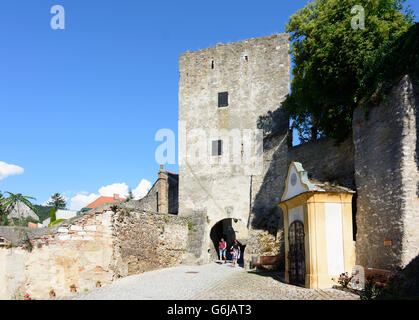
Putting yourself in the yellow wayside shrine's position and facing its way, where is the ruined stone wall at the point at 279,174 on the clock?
The ruined stone wall is roughly at 4 o'clock from the yellow wayside shrine.

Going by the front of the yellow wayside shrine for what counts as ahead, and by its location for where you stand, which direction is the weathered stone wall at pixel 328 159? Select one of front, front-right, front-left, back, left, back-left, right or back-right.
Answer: back-right

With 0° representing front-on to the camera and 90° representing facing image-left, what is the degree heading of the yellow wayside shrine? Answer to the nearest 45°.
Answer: approximately 45°

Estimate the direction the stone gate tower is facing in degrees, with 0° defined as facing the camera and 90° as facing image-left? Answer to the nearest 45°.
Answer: approximately 0°
